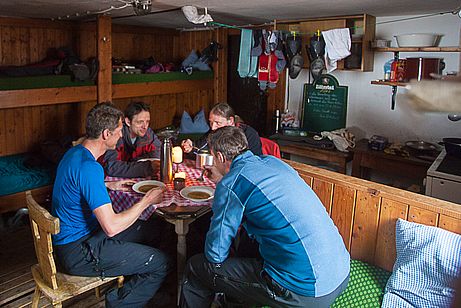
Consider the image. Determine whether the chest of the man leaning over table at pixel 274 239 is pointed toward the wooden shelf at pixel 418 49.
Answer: no

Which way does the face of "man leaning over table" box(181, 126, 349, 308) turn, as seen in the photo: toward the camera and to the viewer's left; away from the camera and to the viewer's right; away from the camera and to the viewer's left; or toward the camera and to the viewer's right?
away from the camera and to the viewer's left

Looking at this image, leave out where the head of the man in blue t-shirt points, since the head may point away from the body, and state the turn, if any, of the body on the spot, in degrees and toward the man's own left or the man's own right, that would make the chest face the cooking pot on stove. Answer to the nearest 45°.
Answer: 0° — they already face it

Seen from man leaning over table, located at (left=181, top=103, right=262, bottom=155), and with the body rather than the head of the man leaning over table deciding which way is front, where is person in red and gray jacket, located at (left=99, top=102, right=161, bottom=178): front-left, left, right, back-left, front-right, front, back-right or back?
front-right

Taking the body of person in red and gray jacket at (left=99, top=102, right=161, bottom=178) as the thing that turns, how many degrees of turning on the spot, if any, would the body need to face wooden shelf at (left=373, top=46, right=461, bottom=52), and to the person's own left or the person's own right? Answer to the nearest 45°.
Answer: approximately 45° to the person's own left

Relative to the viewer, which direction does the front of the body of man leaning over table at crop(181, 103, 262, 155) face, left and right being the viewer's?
facing the viewer and to the left of the viewer

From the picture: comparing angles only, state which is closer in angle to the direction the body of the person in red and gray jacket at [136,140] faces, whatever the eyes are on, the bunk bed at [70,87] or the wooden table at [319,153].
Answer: the wooden table

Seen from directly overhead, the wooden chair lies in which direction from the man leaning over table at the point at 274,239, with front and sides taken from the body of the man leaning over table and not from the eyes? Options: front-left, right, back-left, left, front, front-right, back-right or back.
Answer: front-left

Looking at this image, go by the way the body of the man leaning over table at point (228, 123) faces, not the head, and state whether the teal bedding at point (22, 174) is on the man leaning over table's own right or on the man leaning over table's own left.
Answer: on the man leaning over table's own right

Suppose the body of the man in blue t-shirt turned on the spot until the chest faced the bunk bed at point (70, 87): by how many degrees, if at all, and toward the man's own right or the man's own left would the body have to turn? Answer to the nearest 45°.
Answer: approximately 90° to the man's own left

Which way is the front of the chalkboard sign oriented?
toward the camera

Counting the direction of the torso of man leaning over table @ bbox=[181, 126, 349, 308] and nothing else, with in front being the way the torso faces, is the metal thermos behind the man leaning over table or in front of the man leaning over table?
in front

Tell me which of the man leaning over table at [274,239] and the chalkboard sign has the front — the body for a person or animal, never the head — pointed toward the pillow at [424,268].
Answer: the chalkboard sign

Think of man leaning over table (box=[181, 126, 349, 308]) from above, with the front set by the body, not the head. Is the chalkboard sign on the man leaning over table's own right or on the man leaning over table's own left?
on the man leaning over table's own right

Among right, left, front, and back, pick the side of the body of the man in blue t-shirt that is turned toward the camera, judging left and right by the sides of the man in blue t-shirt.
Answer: right

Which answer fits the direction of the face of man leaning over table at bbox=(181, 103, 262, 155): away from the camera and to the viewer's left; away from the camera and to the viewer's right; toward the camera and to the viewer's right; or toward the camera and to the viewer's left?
toward the camera and to the viewer's left

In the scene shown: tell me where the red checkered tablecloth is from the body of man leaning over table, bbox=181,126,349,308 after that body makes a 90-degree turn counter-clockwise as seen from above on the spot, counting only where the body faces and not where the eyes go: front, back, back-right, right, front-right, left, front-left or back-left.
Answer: right

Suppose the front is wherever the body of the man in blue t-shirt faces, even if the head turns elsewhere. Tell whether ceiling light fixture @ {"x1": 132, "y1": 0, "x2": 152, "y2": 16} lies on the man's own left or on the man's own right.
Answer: on the man's own left
